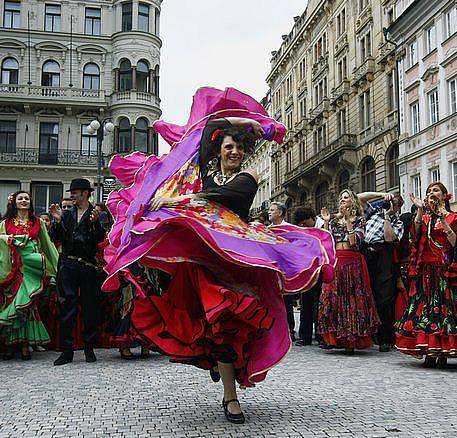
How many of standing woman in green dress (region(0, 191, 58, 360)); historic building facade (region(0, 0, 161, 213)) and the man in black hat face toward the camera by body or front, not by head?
3

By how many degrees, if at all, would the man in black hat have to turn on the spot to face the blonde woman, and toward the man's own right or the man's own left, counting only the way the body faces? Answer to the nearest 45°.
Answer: approximately 90° to the man's own left

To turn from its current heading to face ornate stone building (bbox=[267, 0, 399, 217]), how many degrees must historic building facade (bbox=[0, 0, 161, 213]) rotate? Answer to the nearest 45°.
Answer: approximately 90° to its left

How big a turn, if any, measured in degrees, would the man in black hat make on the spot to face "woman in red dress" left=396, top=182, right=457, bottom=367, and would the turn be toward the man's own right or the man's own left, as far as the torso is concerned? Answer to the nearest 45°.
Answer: approximately 45° to the man's own left

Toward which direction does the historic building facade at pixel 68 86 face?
toward the camera

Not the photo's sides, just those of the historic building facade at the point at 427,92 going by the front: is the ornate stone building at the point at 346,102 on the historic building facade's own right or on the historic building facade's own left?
on the historic building facade's own right

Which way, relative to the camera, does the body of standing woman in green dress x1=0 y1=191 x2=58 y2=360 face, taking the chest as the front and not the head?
toward the camera

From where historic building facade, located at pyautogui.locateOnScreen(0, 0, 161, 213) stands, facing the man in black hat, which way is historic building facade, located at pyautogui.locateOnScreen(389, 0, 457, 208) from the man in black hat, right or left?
left

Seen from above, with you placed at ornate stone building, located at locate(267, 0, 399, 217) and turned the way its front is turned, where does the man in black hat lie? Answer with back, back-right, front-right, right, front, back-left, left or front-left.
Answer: front-left

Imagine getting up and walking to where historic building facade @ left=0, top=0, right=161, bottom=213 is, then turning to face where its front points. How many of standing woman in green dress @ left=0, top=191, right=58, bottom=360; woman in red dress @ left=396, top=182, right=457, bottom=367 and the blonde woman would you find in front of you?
3

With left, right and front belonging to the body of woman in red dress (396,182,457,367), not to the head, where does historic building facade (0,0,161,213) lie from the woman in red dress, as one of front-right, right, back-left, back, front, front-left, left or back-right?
right

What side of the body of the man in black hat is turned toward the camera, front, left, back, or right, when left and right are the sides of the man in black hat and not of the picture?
front

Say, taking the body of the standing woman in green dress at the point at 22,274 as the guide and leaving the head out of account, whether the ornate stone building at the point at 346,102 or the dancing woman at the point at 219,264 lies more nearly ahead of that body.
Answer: the dancing woman

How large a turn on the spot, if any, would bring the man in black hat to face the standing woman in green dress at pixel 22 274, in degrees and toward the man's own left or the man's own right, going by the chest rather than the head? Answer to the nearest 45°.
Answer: approximately 135° to the man's own right
